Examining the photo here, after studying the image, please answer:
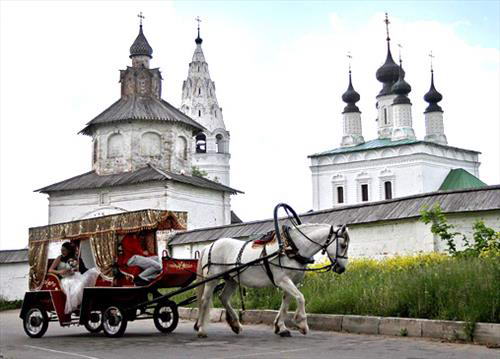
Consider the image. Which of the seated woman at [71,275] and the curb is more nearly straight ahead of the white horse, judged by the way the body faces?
the curb

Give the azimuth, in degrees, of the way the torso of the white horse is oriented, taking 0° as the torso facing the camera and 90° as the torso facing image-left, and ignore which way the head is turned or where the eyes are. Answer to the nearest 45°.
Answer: approximately 270°

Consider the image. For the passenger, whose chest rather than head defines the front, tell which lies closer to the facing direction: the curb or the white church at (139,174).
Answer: the curb

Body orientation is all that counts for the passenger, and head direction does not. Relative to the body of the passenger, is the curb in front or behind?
in front

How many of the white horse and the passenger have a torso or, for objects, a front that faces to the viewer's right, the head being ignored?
2

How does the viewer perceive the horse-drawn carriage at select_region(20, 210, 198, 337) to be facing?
facing the viewer and to the right of the viewer

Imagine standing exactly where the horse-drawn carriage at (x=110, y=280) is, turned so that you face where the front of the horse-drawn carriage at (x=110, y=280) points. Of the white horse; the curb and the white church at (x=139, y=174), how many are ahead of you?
2

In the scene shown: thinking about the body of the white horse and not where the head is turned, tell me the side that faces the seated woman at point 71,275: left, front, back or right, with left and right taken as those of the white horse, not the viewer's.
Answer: back

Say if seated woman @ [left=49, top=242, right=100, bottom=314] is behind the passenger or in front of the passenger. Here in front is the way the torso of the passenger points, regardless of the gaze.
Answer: behind

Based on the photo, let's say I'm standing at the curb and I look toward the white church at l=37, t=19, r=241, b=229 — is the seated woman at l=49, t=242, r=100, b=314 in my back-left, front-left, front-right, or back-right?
front-left

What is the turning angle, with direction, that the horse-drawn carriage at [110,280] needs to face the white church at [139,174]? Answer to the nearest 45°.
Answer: approximately 135° to its left

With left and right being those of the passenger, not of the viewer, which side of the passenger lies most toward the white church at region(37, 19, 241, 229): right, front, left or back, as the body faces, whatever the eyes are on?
left

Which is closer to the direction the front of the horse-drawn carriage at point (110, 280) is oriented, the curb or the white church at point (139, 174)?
the curb

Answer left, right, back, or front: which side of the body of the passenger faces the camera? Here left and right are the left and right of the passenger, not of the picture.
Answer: right
